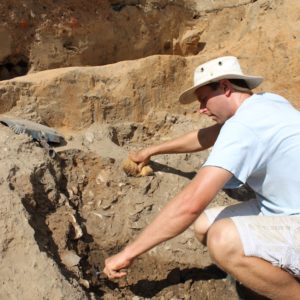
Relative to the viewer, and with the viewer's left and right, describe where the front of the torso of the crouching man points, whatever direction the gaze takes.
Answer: facing to the left of the viewer

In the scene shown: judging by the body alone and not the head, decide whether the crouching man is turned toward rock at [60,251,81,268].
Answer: yes

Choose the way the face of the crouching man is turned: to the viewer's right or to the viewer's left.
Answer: to the viewer's left
